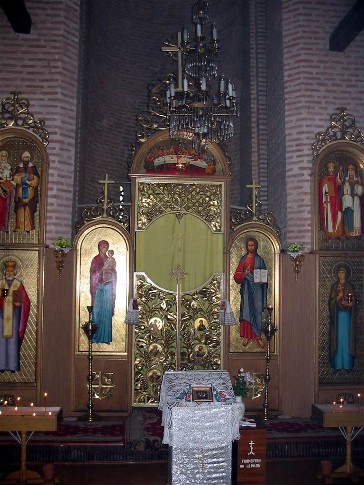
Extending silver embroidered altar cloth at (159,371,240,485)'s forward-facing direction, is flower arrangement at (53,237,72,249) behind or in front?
behind

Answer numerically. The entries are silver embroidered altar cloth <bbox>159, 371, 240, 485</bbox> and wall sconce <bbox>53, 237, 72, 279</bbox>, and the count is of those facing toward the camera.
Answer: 2

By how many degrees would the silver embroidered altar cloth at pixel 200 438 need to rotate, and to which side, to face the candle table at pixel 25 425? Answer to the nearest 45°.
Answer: approximately 90° to its right

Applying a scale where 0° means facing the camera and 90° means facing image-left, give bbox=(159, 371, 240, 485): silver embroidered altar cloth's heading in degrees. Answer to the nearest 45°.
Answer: approximately 0°

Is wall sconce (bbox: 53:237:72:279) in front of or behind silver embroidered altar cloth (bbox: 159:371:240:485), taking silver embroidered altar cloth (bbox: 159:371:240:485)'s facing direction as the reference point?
behind
